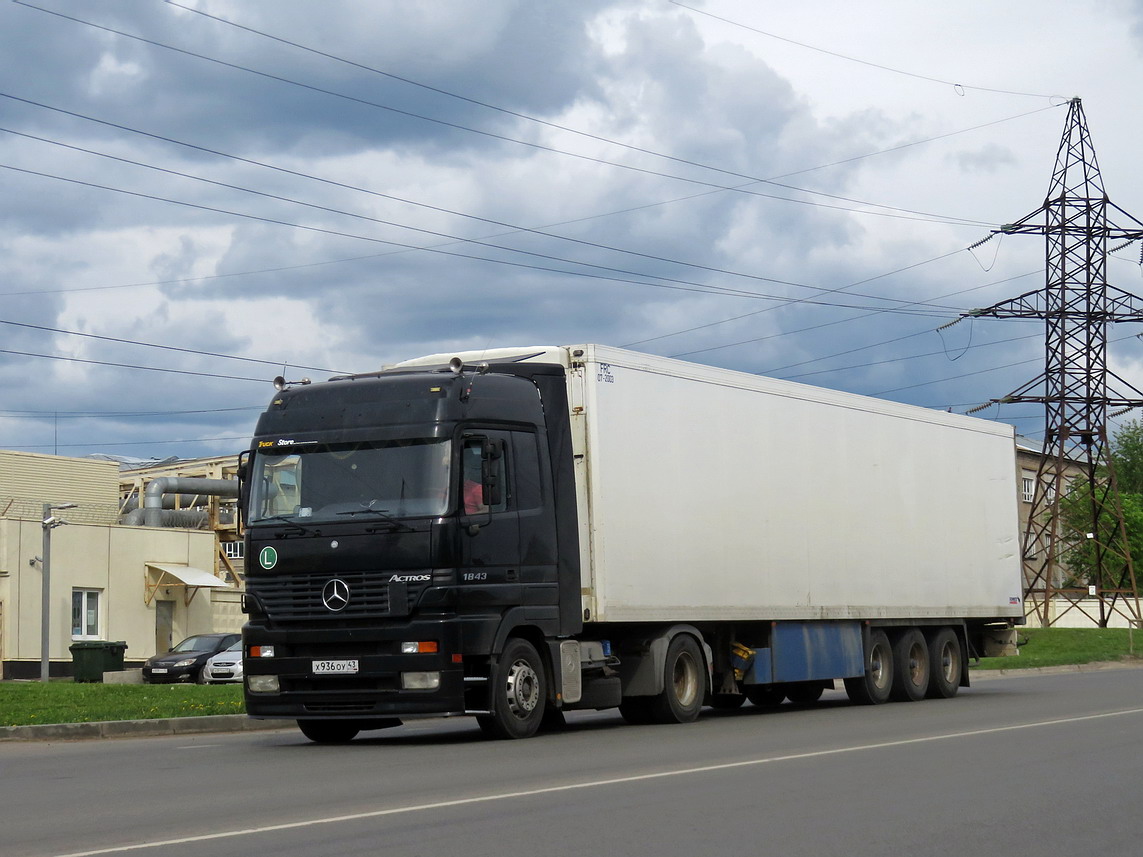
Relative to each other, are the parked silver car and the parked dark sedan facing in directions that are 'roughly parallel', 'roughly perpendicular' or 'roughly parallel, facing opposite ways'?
roughly parallel

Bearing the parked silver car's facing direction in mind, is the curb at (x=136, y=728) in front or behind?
in front

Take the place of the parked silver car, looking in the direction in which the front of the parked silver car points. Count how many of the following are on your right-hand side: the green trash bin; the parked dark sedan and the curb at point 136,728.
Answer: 2

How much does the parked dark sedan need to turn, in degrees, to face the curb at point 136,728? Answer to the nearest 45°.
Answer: approximately 45° to its left

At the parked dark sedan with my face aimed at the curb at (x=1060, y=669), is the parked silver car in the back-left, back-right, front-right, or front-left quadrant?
front-right

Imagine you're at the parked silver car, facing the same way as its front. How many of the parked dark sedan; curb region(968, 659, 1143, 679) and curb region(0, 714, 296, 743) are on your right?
1

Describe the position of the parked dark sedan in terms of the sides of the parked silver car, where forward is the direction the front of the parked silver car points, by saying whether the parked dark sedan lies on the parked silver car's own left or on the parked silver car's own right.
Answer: on the parked silver car's own right

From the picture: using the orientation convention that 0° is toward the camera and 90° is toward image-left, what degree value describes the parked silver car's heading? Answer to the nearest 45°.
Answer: approximately 45°

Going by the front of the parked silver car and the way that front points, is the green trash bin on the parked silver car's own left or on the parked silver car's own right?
on the parked silver car's own right

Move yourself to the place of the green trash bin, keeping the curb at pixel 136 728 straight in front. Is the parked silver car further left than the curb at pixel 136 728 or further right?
left

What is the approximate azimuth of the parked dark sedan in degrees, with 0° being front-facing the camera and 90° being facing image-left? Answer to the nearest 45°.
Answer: approximately 45°

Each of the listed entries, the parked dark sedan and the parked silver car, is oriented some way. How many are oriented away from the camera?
0
